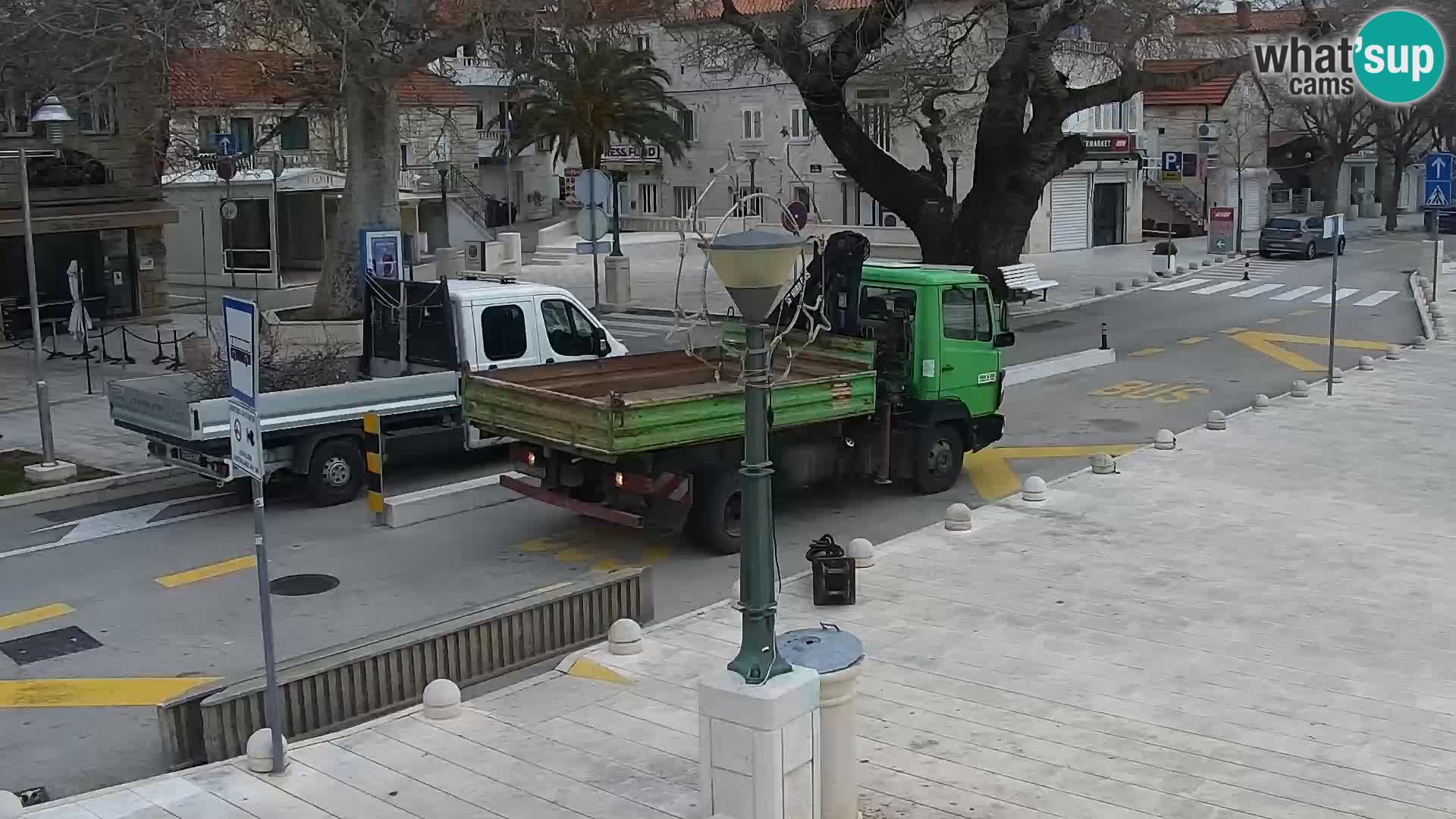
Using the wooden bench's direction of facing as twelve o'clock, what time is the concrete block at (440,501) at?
The concrete block is roughly at 2 o'clock from the wooden bench.

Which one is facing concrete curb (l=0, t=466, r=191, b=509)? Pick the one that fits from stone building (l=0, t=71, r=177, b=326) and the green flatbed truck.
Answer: the stone building

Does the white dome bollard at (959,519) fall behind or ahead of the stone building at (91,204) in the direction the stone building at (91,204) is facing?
ahead

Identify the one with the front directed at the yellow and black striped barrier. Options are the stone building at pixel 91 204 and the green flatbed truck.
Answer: the stone building

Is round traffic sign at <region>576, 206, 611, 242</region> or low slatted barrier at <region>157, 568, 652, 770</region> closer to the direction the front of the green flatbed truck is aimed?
the round traffic sign

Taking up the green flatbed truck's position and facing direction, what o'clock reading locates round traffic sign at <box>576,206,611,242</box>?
The round traffic sign is roughly at 10 o'clock from the green flatbed truck.

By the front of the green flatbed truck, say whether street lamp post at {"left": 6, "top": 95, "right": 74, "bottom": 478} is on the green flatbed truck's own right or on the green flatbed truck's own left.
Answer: on the green flatbed truck's own left

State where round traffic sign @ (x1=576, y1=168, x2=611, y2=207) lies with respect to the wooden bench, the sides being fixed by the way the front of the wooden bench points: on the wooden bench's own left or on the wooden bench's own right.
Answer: on the wooden bench's own right

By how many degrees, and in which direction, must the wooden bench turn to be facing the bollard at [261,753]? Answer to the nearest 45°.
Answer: approximately 45° to its right

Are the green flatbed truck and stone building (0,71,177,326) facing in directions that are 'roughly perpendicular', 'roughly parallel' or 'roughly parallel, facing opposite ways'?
roughly perpendicular

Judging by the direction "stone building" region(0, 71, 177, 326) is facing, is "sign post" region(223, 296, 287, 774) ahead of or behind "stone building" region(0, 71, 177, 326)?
ahead

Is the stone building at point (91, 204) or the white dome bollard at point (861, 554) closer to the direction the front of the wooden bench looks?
the white dome bollard

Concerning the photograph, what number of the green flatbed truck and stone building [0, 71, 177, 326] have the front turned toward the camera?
1

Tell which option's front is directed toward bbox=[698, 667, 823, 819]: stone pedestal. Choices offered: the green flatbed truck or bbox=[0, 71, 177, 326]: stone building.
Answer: the stone building

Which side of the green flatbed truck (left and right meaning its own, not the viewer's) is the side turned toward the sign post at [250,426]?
back

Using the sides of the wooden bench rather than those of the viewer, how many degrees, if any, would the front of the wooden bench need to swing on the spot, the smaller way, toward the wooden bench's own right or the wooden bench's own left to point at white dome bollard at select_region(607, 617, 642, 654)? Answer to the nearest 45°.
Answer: approximately 45° to the wooden bench's own right
